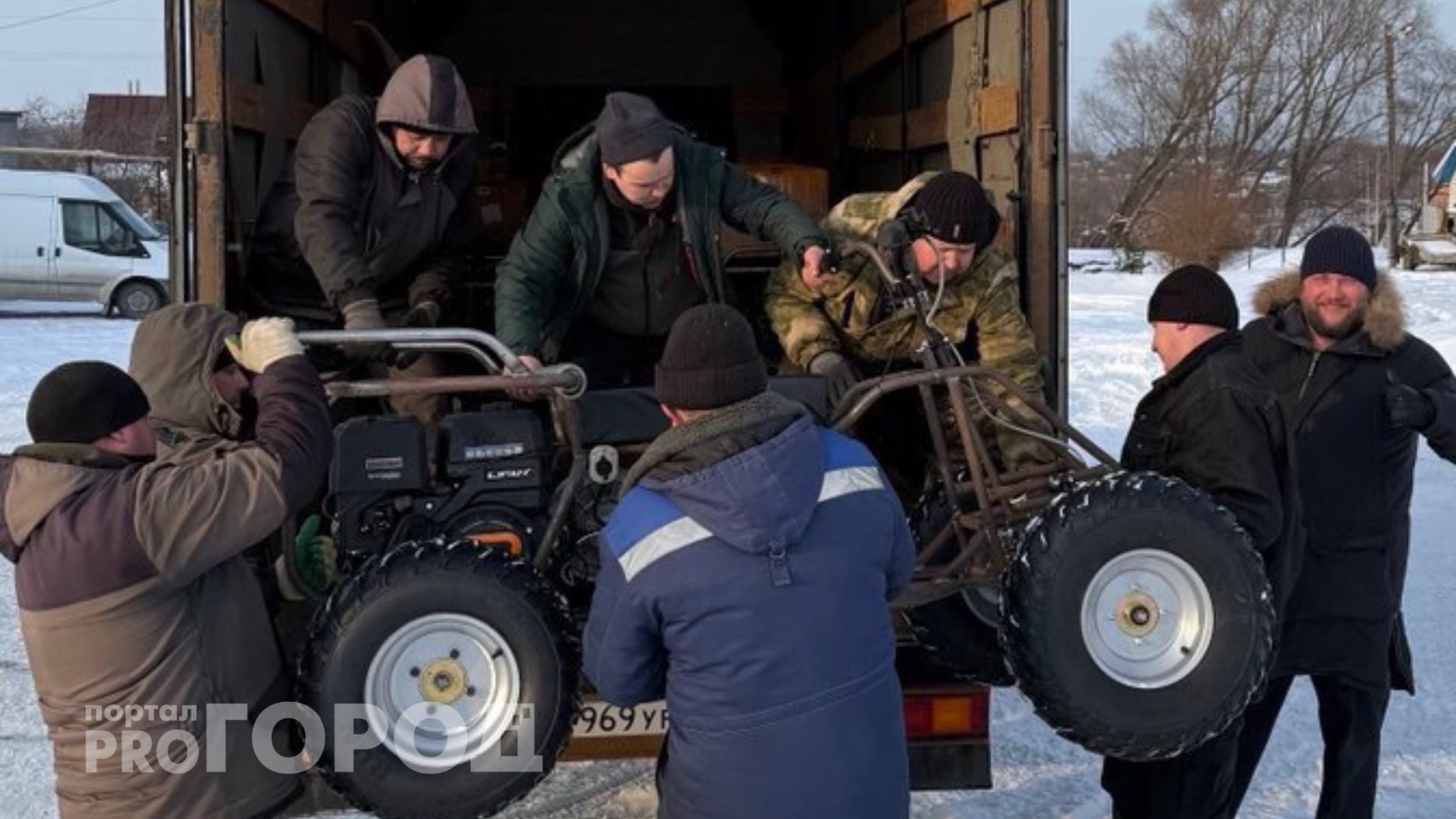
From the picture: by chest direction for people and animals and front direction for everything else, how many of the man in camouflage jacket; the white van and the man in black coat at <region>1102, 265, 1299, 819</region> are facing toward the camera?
1

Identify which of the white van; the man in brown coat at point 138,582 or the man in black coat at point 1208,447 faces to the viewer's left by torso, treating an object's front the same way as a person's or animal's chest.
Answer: the man in black coat

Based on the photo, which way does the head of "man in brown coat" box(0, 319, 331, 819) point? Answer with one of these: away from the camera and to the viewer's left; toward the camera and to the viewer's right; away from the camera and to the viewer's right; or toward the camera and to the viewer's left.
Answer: away from the camera and to the viewer's right

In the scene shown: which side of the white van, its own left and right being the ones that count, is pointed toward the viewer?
right

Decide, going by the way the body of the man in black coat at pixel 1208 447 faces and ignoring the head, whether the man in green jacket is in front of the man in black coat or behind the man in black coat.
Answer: in front

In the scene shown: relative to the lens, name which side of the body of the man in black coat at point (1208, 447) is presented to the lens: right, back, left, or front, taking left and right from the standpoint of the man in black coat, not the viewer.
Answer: left

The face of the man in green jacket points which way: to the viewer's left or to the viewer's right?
to the viewer's right

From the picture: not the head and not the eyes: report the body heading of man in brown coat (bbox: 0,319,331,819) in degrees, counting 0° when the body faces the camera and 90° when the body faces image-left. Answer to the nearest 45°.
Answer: approximately 225°

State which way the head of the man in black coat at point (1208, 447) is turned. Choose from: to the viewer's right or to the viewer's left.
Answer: to the viewer's left

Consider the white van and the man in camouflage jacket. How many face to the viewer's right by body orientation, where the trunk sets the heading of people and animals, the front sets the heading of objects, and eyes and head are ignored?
1
